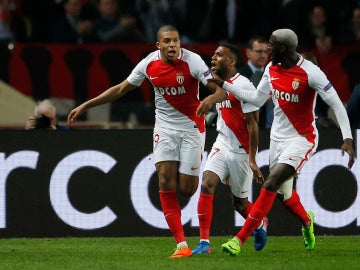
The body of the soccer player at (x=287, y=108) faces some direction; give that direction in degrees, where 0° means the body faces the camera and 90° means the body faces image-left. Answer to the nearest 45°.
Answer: approximately 45°

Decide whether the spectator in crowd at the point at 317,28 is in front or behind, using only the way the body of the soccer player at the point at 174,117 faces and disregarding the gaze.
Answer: behind

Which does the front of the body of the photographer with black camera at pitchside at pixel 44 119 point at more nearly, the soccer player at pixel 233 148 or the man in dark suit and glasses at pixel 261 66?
the soccer player

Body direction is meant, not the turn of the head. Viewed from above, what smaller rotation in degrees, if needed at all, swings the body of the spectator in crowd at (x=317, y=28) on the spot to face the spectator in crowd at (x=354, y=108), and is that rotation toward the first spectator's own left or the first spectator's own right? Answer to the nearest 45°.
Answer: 0° — they already face them

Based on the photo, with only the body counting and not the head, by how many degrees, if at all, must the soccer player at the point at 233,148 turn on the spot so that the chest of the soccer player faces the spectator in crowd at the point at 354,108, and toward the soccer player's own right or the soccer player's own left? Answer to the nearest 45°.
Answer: approximately 180°
